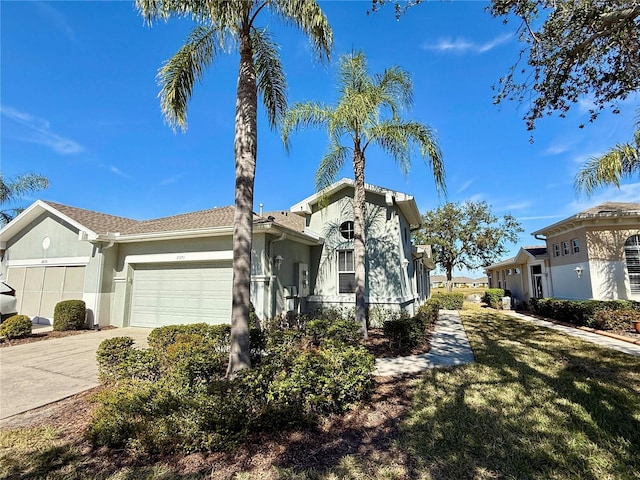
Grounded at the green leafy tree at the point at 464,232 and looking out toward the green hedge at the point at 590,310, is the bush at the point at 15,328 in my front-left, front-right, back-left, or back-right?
front-right

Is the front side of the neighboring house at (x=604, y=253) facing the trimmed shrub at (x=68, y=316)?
yes

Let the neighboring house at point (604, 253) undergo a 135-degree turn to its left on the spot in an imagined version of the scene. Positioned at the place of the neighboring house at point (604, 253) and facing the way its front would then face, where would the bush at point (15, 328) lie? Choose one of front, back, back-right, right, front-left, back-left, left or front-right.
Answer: back-right

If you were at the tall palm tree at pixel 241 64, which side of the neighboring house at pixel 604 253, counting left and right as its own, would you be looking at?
front

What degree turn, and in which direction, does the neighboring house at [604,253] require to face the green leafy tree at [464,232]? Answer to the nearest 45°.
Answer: approximately 90° to its right

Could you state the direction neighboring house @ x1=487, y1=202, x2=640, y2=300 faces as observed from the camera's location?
facing the viewer and to the left of the viewer

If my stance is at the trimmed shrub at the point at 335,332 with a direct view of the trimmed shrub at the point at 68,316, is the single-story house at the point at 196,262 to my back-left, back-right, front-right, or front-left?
front-right

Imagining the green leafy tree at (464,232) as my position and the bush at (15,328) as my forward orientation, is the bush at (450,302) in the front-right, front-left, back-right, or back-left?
front-left

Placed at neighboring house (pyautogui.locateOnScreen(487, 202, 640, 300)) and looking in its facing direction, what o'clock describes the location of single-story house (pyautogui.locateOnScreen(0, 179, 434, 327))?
The single-story house is roughly at 12 o'clock from the neighboring house.

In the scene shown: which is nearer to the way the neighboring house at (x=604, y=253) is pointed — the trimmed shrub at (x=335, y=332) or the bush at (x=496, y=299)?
the trimmed shrub

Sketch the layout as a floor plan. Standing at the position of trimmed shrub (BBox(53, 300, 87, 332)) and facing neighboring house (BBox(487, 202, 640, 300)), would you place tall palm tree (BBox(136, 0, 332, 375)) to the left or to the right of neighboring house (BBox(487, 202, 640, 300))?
right

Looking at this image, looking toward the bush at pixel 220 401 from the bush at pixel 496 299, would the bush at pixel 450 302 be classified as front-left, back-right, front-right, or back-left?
front-right
